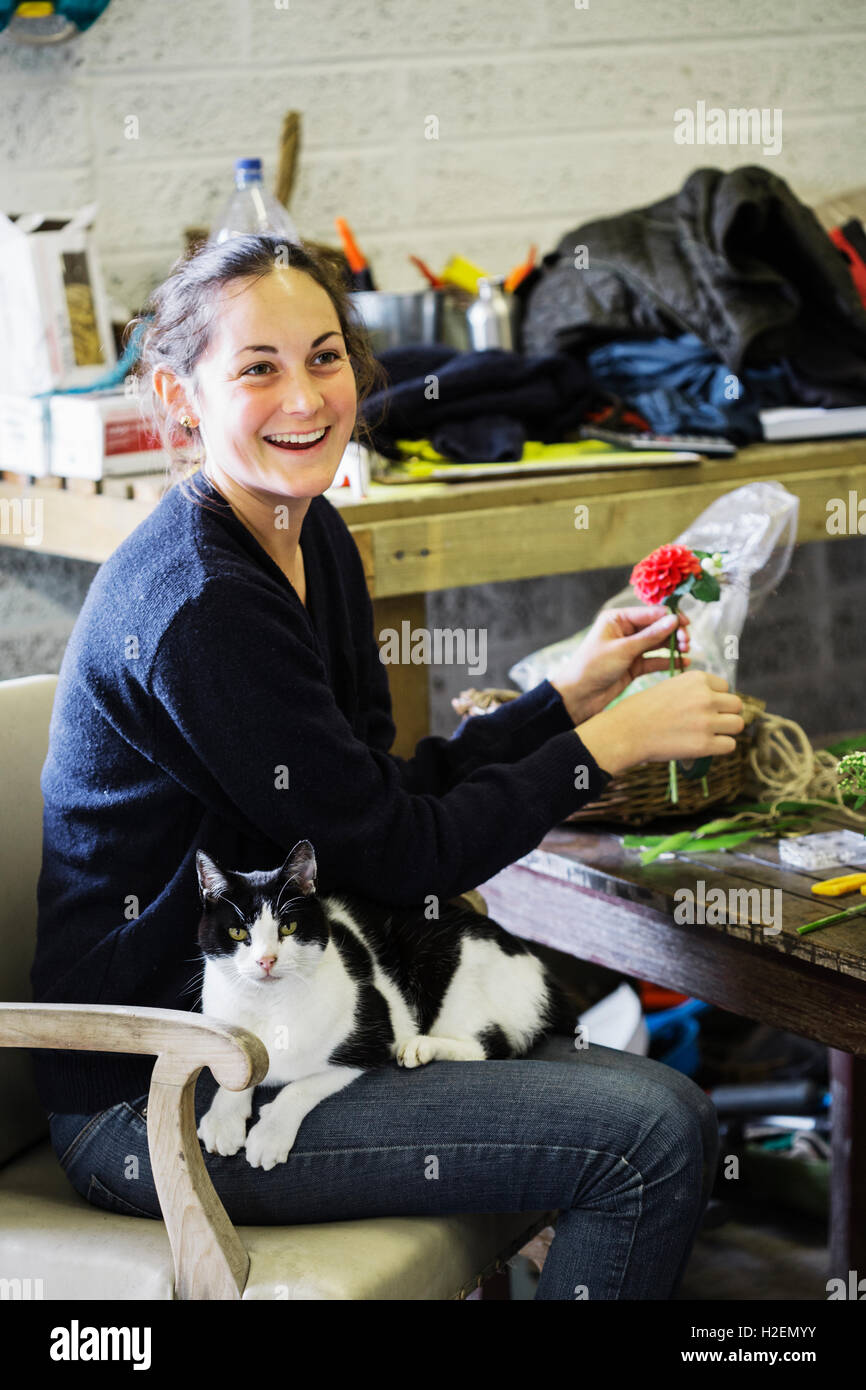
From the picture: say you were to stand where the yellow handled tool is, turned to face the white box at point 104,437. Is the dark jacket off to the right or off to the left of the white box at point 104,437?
right

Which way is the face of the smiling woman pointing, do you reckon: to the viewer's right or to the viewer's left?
to the viewer's right

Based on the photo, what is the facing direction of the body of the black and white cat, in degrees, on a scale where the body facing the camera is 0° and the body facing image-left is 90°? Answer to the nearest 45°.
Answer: approximately 45°

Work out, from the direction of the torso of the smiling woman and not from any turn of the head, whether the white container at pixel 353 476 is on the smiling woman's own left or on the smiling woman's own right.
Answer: on the smiling woman's own left

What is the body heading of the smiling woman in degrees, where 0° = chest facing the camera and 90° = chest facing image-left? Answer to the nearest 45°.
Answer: approximately 270°

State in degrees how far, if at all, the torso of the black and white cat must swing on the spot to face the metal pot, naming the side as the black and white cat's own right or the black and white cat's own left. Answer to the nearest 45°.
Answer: approximately 135° to the black and white cat's own right

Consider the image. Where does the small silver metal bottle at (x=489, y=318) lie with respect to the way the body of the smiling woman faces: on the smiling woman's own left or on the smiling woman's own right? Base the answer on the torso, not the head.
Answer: on the smiling woman's own left

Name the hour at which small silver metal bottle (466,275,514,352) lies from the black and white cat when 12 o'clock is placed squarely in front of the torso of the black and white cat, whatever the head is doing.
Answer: The small silver metal bottle is roughly at 5 o'clock from the black and white cat.

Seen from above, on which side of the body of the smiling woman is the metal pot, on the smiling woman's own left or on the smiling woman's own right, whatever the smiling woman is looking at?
on the smiling woman's own left
